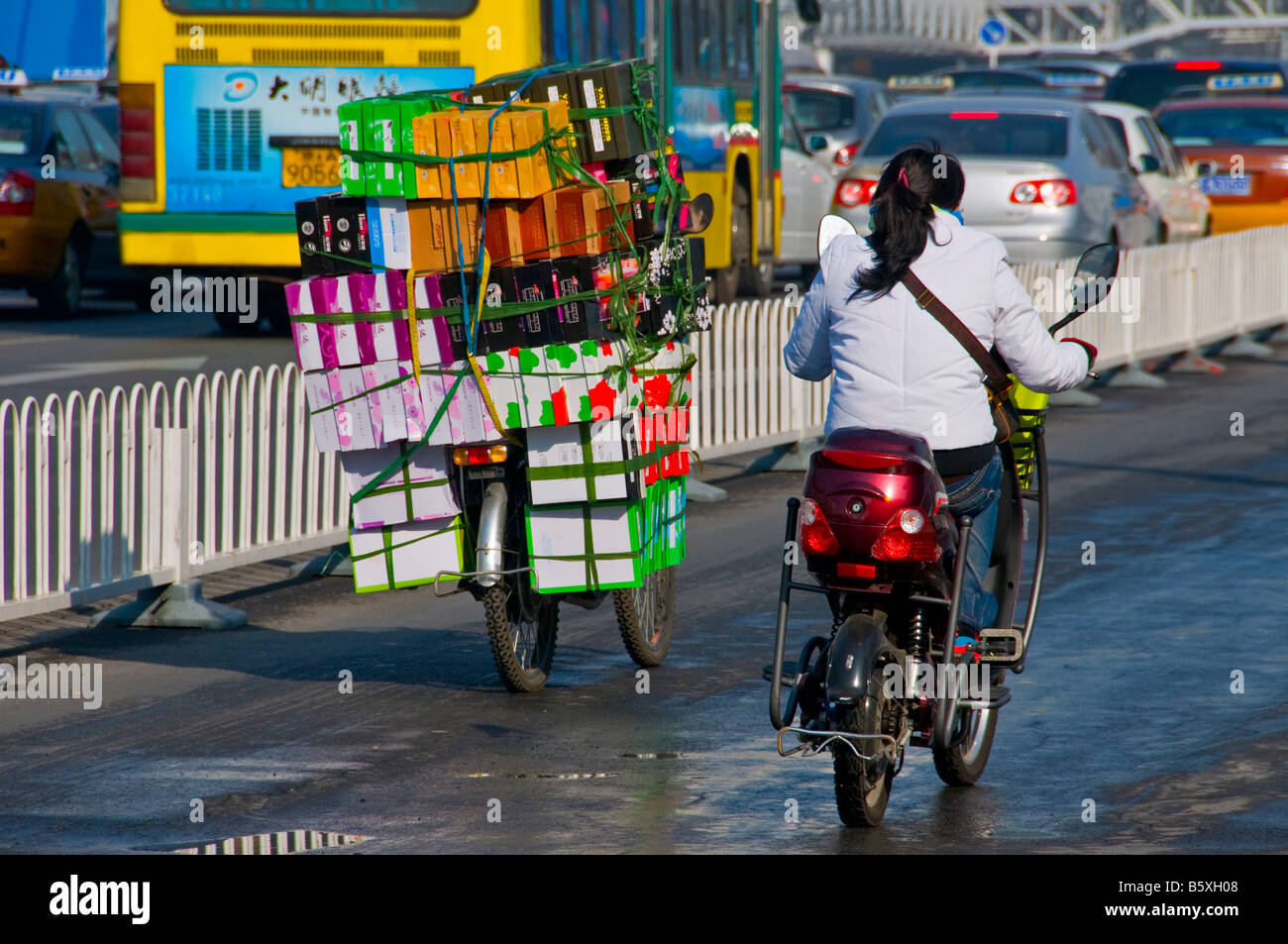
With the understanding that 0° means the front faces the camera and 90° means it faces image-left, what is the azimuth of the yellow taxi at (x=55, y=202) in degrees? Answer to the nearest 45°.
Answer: approximately 225°

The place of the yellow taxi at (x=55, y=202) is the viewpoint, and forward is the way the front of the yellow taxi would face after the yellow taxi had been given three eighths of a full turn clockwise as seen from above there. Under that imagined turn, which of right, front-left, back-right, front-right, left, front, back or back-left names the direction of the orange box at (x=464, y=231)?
front

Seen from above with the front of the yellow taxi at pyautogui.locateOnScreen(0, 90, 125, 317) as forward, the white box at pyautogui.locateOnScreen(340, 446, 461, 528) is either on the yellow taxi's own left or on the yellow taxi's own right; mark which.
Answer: on the yellow taxi's own right

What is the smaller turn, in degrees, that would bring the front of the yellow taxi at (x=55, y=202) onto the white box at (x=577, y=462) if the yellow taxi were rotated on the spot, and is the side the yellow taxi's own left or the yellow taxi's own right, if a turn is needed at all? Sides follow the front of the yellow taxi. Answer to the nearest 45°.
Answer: approximately 135° to the yellow taxi's own right

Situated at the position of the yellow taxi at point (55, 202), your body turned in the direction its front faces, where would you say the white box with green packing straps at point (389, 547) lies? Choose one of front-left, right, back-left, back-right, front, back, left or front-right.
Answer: back-right

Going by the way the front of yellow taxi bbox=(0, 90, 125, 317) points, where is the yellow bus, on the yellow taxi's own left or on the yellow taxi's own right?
on the yellow taxi's own right

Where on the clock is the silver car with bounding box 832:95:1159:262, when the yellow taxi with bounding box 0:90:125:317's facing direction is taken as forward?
The silver car is roughly at 2 o'clock from the yellow taxi.

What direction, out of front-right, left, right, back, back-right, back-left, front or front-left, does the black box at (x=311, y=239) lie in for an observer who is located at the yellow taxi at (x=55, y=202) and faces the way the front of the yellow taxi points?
back-right

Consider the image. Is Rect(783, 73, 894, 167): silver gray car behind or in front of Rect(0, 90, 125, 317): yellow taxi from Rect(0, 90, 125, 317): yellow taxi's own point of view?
in front

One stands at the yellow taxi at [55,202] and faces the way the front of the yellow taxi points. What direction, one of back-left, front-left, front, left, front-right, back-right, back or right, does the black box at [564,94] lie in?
back-right

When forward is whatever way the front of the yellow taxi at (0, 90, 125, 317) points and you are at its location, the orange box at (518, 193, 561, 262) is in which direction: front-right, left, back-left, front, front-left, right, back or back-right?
back-right

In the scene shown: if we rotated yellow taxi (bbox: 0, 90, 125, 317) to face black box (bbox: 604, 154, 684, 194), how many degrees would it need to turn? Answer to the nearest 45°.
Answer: approximately 135° to its right

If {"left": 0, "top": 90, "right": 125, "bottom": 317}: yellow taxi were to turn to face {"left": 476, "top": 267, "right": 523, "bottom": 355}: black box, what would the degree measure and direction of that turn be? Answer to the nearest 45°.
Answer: approximately 135° to its right

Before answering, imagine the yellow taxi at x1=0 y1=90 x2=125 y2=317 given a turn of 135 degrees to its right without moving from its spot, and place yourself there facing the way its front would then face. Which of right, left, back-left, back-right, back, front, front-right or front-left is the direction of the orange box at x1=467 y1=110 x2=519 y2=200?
front

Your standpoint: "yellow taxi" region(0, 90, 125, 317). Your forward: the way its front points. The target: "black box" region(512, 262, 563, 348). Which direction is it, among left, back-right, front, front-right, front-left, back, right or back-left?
back-right

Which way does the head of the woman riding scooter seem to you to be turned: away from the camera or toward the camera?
away from the camera
